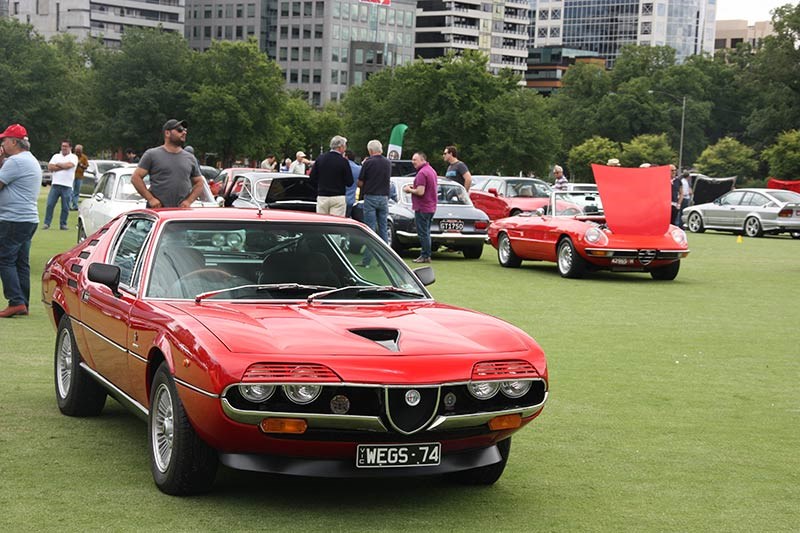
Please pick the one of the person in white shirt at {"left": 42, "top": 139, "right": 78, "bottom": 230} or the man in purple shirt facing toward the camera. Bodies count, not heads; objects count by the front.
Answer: the person in white shirt

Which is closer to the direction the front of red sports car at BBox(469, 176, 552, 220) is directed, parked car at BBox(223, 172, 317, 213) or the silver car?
the parked car

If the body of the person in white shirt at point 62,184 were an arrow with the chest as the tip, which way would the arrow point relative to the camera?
toward the camera

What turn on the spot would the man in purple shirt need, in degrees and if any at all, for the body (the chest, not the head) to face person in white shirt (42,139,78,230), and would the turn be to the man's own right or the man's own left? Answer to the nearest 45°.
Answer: approximately 45° to the man's own right

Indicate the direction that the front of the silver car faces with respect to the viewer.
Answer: facing away from the viewer and to the left of the viewer

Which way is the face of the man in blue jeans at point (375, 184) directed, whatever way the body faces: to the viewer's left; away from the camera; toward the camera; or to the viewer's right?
away from the camera

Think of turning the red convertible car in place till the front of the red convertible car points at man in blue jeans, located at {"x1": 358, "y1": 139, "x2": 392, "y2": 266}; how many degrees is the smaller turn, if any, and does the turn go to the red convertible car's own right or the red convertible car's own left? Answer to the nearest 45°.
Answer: approximately 135° to the red convertible car's own right

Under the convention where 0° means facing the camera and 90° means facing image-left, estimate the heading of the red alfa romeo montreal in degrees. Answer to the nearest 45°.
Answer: approximately 315°

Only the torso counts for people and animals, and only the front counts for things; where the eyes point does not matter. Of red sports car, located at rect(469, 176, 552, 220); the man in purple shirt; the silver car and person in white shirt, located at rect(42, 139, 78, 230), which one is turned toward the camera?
the person in white shirt
